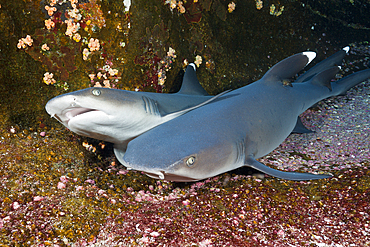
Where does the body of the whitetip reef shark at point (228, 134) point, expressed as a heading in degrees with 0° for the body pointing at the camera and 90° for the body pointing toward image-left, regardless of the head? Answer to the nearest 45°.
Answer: approximately 45°
